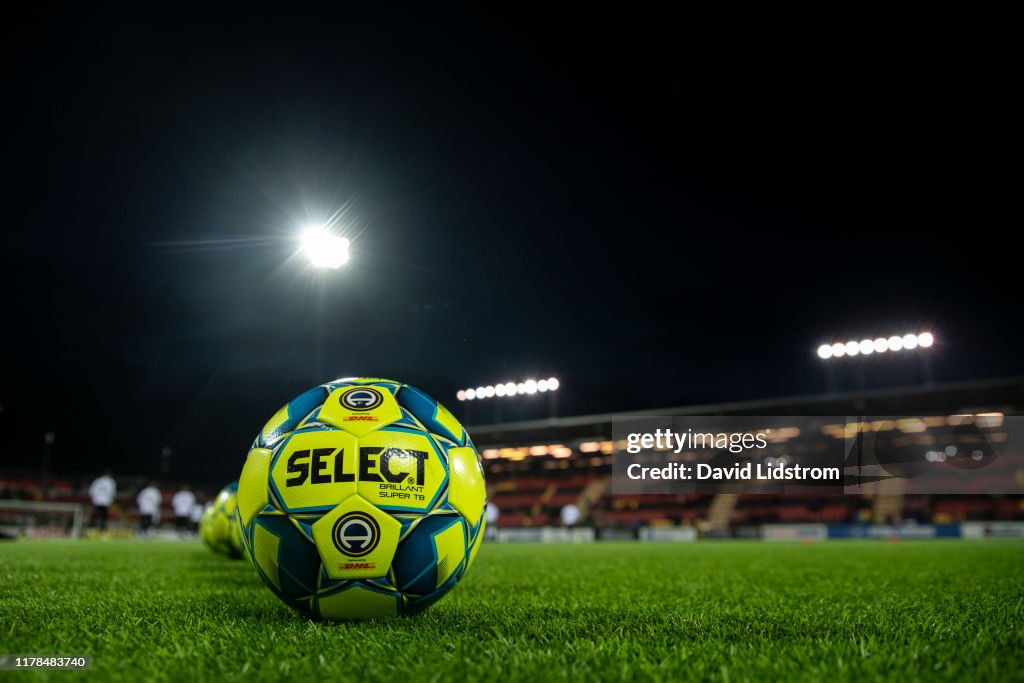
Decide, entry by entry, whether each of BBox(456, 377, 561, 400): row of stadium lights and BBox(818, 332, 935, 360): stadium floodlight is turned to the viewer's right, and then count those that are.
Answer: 0

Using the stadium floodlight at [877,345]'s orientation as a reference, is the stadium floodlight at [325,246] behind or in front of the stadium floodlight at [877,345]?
in front

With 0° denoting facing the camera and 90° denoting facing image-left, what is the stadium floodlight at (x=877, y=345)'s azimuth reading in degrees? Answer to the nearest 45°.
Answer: approximately 45°

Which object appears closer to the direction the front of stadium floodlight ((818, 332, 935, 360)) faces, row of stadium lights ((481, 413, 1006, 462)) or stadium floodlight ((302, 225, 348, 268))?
the stadium floodlight

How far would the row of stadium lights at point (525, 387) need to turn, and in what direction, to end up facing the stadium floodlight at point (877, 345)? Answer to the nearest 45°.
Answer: approximately 135° to its left

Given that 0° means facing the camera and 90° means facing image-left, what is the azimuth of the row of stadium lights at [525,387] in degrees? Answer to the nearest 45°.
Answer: approximately 45°
